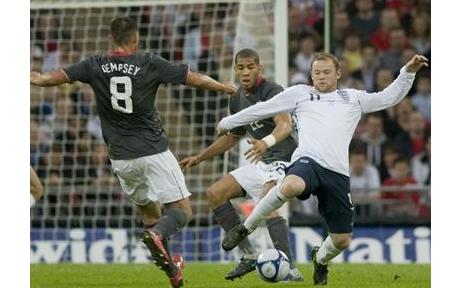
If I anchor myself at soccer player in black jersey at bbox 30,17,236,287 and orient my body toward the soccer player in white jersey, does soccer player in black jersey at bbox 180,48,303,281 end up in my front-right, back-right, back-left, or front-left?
front-left

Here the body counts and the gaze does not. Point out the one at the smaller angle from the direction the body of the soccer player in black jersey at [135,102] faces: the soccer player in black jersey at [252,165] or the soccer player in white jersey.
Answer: the soccer player in black jersey

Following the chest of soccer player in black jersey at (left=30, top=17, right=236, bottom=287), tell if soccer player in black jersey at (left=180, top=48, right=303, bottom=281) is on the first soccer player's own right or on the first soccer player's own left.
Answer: on the first soccer player's own right

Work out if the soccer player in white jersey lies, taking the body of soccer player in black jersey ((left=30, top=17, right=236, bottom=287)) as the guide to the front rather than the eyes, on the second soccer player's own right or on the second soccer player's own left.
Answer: on the second soccer player's own right

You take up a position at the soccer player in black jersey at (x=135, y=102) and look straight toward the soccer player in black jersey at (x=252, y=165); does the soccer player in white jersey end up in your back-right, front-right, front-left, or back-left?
front-right

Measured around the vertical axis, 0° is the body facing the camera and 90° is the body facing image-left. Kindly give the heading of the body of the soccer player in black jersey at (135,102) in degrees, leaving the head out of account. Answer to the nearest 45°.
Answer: approximately 180°

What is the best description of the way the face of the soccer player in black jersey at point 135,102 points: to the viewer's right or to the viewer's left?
to the viewer's right

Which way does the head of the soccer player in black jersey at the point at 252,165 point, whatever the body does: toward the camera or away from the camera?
toward the camera
